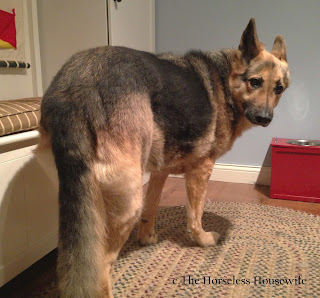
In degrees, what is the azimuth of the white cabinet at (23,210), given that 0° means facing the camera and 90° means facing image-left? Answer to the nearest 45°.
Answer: approximately 315°

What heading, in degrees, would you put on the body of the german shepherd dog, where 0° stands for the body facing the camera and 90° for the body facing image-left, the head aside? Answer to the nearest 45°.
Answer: approximately 225°

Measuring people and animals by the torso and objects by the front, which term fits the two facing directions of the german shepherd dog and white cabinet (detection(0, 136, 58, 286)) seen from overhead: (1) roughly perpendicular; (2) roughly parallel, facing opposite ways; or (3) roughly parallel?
roughly perpendicular

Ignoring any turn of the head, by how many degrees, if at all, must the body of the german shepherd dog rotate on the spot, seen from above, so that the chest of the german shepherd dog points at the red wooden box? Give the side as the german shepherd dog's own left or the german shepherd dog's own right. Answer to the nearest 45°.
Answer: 0° — it already faces it

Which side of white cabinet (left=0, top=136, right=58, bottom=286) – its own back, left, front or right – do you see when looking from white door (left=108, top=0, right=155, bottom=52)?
left

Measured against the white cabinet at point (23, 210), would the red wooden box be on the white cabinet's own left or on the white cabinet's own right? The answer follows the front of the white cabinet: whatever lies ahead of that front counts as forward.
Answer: on the white cabinet's own left
